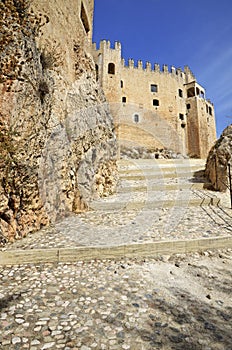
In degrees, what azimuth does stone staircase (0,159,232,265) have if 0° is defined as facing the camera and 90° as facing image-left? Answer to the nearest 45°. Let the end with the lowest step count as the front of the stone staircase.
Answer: approximately 0°

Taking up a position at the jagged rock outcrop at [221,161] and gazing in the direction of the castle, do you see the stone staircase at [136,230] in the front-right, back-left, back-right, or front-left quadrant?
back-left

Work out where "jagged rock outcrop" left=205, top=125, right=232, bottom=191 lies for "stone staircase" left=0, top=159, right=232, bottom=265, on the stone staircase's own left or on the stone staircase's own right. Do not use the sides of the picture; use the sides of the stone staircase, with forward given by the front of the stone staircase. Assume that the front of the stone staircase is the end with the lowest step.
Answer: on the stone staircase's own left

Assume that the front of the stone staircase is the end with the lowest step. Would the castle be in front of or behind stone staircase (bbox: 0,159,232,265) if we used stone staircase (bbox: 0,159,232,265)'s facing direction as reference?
behind

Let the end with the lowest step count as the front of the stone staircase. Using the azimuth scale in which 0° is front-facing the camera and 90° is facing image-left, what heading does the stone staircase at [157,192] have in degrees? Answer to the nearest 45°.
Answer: approximately 0°

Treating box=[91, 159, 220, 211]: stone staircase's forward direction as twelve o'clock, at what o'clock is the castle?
The castle is roughly at 6 o'clock from the stone staircase.
